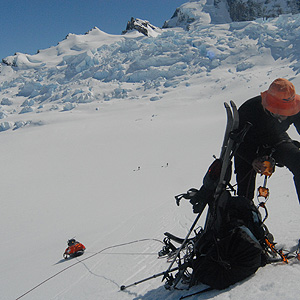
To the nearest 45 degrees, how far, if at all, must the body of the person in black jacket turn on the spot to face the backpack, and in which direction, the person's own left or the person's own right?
approximately 45° to the person's own right
